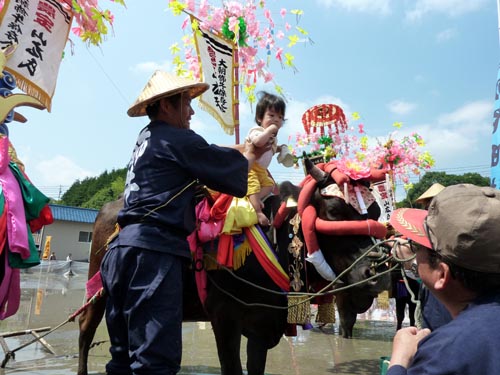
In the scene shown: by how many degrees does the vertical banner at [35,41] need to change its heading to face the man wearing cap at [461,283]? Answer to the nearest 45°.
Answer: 0° — it already faces them

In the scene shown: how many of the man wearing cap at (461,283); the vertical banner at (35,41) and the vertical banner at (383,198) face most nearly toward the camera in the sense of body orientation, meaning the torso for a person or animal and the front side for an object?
2

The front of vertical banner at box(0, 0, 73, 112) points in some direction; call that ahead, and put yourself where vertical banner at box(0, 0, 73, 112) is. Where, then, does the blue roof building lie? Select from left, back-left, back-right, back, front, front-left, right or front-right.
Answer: back

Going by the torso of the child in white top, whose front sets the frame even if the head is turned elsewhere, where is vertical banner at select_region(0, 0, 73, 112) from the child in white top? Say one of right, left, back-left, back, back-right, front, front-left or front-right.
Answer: back-right

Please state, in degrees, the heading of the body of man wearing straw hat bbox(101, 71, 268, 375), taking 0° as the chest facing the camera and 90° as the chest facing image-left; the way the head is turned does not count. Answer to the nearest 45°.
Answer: approximately 225°

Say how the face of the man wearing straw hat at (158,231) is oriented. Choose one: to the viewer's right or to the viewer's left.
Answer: to the viewer's right

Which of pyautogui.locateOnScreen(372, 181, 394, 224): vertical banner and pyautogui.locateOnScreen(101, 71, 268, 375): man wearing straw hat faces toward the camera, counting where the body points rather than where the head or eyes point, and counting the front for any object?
the vertical banner

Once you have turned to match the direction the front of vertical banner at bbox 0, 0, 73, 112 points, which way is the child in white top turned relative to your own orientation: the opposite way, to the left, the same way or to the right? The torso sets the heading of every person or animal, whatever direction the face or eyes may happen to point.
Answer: the same way

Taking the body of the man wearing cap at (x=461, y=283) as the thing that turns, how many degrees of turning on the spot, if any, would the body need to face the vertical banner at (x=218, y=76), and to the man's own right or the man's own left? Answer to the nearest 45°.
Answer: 0° — they already face it

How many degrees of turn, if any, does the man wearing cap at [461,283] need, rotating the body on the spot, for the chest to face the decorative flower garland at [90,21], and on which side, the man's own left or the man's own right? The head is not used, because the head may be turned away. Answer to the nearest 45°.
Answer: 0° — they already face it

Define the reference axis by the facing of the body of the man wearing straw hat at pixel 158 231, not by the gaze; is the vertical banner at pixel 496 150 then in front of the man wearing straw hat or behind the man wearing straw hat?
in front

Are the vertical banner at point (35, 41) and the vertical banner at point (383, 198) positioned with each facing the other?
no

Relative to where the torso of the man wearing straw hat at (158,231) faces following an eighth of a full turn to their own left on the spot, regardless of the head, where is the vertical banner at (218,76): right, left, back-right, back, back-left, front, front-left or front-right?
front

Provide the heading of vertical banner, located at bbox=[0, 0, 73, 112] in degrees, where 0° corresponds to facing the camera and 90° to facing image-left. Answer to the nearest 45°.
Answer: approximately 0°

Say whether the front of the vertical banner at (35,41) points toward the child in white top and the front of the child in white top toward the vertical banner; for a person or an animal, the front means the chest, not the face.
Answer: no

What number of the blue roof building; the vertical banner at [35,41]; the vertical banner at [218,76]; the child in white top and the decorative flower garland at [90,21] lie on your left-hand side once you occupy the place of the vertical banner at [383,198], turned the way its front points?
0

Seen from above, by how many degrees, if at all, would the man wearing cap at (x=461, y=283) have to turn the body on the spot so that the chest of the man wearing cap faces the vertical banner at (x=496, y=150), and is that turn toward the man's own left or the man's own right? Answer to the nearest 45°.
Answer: approximately 45° to the man's own right

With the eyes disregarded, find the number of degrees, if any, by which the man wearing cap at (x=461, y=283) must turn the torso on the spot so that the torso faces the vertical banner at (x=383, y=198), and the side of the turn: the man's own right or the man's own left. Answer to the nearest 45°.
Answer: approximately 45° to the man's own right

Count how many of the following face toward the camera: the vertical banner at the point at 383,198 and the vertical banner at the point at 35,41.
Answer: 2

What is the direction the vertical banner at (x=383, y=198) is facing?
toward the camera

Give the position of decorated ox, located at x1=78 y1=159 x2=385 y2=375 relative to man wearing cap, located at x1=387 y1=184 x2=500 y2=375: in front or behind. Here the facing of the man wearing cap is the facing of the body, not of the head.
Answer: in front
